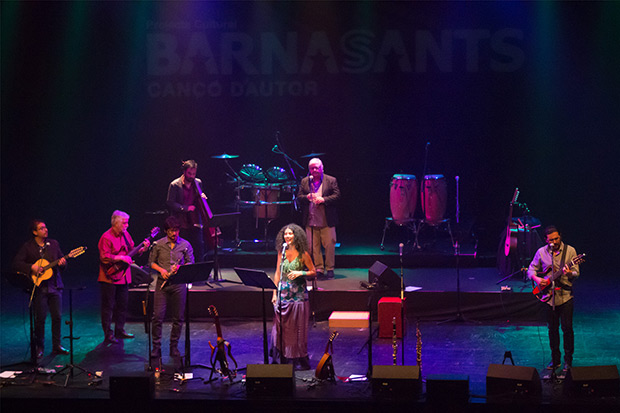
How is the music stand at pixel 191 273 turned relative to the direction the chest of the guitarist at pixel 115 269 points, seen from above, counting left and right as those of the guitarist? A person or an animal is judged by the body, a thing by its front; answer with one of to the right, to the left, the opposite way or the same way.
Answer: the opposite way

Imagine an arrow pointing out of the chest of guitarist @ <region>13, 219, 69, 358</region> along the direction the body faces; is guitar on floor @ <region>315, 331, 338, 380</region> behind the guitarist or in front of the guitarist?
in front

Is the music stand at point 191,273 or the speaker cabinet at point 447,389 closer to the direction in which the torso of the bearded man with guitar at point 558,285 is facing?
the speaker cabinet

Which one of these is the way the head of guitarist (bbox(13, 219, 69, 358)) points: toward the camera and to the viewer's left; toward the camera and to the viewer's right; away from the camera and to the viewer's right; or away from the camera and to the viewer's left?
toward the camera and to the viewer's right

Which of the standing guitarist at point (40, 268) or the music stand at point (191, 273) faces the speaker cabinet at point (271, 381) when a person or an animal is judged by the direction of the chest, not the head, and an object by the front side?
the standing guitarist

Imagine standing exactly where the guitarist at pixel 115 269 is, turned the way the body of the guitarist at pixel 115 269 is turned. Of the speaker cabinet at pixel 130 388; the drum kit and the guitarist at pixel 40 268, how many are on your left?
1

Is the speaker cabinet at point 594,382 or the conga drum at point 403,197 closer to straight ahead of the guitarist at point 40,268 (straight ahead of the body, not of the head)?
the speaker cabinet

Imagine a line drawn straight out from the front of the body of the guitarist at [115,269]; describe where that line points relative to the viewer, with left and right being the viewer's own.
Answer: facing the viewer and to the right of the viewer

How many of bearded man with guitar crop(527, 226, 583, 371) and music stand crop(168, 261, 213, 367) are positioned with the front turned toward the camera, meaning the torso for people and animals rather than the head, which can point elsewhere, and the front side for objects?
1

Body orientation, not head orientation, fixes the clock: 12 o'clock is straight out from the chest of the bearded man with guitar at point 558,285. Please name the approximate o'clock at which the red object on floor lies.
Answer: The red object on floor is roughly at 4 o'clock from the bearded man with guitar.

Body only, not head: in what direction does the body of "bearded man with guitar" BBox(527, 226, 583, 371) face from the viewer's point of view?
toward the camera
